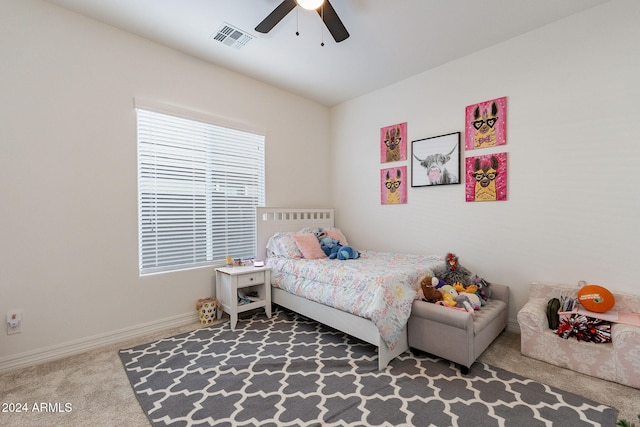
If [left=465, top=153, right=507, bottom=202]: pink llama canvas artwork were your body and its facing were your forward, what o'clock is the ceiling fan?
The ceiling fan is roughly at 1 o'clock from the pink llama canvas artwork.

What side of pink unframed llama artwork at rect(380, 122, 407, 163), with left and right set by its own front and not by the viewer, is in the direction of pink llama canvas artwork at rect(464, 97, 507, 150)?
left

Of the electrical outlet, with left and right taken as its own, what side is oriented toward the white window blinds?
left

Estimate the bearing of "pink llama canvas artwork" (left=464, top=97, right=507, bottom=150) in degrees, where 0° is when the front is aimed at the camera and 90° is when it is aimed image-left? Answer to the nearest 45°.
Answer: approximately 45°

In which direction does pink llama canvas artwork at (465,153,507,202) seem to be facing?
toward the camera

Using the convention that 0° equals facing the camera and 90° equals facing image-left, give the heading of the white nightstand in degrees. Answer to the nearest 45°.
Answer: approximately 315°

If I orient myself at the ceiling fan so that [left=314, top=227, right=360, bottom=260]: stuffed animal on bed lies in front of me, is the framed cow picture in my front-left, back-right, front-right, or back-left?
front-right

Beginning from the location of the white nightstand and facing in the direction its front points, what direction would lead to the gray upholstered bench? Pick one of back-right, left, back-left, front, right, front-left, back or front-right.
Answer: front

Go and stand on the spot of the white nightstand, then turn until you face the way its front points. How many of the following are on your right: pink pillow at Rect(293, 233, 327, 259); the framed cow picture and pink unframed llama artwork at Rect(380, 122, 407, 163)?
0

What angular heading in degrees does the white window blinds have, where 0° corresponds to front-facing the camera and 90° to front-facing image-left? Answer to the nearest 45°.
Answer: approximately 315°

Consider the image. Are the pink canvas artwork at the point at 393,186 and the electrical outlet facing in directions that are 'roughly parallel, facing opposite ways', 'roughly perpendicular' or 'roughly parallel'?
roughly perpendicular

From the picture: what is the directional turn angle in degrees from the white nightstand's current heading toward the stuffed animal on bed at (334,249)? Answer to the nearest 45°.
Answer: approximately 45° to its left

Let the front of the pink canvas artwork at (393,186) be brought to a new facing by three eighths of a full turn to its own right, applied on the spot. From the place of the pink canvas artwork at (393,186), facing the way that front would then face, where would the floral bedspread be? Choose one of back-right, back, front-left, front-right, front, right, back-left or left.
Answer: back

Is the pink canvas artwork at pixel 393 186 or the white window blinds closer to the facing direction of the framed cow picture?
the white window blinds

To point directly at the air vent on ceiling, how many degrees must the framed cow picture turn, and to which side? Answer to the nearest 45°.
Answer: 0° — it already faces it
